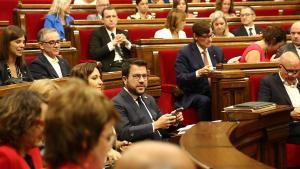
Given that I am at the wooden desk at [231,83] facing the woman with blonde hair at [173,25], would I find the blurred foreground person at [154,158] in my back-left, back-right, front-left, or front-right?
back-left

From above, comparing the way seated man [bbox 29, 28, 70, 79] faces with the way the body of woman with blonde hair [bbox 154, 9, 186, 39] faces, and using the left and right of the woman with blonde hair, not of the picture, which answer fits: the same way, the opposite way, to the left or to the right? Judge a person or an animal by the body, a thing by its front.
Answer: the same way

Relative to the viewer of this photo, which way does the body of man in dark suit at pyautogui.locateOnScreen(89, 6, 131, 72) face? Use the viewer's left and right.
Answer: facing the viewer and to the right of the viewer

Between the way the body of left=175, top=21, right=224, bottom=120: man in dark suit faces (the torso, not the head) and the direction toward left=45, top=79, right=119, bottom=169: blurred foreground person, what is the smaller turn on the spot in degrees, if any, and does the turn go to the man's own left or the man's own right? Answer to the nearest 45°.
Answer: approximately 45° to the man's own right

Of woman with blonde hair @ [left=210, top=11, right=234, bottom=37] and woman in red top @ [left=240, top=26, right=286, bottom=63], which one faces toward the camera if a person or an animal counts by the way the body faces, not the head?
the woman with blonde hair

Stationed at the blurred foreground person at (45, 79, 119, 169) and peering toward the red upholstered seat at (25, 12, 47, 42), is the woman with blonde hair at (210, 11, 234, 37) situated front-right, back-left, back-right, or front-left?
front-right

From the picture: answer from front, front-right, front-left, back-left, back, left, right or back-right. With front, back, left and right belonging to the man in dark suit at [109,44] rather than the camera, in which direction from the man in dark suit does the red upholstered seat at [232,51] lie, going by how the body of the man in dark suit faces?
front-left

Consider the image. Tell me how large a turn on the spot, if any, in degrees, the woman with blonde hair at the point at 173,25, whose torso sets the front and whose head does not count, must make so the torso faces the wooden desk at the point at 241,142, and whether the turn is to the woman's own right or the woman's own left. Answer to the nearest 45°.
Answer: approximately 45° to the woman's own right

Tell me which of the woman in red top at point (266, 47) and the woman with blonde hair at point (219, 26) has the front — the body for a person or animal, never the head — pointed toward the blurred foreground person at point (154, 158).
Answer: the woman with blonde hair

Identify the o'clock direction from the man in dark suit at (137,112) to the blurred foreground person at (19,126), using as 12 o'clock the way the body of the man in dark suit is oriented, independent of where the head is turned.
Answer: The blurred foreground person is roughly at 2 o'clock from the man in dark suit.

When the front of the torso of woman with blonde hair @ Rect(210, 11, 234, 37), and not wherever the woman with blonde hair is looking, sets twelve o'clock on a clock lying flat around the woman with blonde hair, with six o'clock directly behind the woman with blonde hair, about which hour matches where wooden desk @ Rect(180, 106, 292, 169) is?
The wooden desk is roughly at 12 o'clock from the woman with blonde hair.

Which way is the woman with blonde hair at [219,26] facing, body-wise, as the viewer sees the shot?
toward the camera
